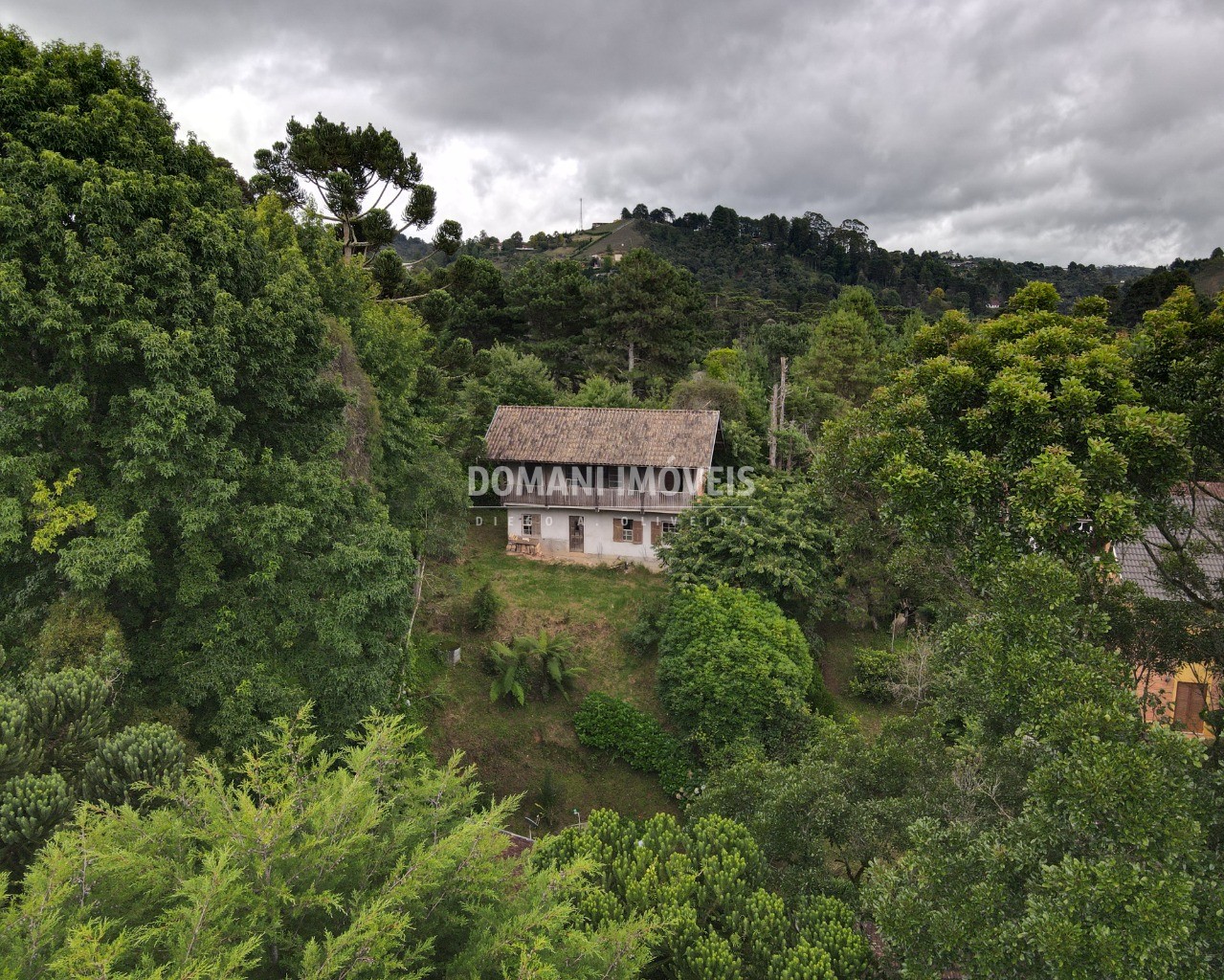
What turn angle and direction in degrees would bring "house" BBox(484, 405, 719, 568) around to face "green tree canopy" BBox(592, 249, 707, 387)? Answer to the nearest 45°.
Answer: approximately 180°

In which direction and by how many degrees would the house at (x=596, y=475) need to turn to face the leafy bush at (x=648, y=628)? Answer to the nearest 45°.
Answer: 0° — it already faces it

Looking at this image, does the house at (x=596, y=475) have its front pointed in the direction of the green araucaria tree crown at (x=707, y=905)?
yes

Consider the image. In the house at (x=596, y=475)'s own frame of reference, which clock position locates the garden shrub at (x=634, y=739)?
The garden shrub is roughly at 12 o'clock from the house.

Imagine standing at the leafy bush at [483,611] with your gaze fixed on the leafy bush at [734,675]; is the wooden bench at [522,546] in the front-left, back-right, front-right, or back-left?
back-left

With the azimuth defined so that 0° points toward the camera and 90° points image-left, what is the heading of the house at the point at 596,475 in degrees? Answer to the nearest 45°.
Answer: approximately 0°
